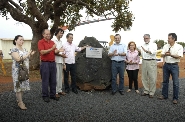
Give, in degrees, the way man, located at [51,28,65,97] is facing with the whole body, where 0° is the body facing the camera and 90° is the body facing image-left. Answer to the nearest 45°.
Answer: approximately 315°

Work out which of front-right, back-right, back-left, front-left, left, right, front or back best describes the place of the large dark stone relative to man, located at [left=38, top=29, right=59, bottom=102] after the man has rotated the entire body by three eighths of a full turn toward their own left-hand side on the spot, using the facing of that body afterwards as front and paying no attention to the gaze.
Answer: front-right

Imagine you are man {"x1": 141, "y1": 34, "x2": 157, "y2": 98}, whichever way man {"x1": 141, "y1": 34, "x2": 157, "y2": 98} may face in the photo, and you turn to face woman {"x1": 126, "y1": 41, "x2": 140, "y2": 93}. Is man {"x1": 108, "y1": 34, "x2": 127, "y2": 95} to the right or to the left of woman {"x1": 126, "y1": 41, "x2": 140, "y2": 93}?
left

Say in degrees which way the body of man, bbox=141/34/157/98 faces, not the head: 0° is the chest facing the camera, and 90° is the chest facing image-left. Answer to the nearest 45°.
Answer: approximately 45°

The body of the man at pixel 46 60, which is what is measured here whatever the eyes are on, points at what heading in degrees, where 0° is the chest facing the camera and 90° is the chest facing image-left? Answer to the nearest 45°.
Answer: approximately 315°

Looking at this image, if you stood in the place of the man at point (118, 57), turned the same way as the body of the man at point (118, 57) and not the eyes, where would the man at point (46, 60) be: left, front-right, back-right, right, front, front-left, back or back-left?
front-right

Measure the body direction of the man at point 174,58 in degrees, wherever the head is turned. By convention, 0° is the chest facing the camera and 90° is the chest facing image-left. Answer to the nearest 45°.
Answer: approximately 45°

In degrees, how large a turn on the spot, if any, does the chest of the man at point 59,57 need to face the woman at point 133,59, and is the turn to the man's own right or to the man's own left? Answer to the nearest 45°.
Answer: approximately 45° to the man's own left
